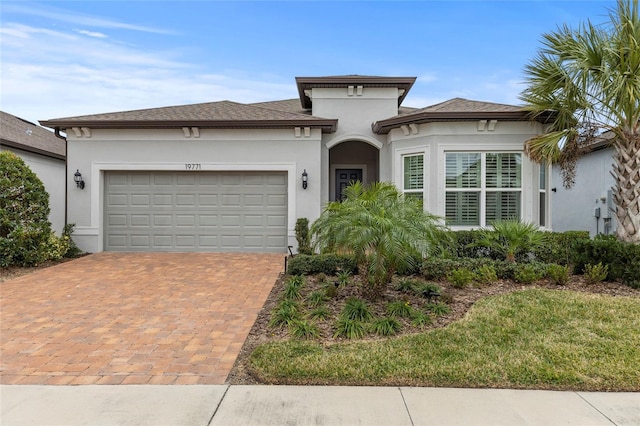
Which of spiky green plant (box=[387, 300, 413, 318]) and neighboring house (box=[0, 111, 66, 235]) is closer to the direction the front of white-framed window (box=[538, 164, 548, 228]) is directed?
the spiky green plant

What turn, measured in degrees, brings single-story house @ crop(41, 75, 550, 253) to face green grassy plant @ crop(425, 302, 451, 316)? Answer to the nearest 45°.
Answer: approximately 45° to its left

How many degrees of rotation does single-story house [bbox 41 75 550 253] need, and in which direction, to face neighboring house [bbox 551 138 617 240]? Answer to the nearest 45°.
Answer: approximately 90° to its left

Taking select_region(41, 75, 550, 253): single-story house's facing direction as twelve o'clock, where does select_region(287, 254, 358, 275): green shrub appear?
The green shrub is roughly at 11 o'clock from the single-story house.

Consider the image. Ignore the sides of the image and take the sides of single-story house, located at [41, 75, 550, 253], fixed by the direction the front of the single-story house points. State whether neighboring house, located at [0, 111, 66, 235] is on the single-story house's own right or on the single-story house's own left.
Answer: on the single-story house's own right

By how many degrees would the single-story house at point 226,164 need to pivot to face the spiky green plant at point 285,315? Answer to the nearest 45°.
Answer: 0° — it already faces it

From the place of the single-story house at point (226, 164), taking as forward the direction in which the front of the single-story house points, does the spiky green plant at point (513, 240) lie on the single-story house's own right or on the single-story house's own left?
on the single-story house's own left

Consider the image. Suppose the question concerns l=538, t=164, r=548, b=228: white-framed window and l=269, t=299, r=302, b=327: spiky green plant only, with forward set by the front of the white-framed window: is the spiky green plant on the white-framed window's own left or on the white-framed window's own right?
on the white-framed window's own right

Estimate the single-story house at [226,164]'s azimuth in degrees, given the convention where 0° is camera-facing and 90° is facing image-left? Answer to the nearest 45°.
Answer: approximately 0°

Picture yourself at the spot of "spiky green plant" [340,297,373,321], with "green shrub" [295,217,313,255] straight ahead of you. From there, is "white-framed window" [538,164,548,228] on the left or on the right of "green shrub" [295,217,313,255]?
right
